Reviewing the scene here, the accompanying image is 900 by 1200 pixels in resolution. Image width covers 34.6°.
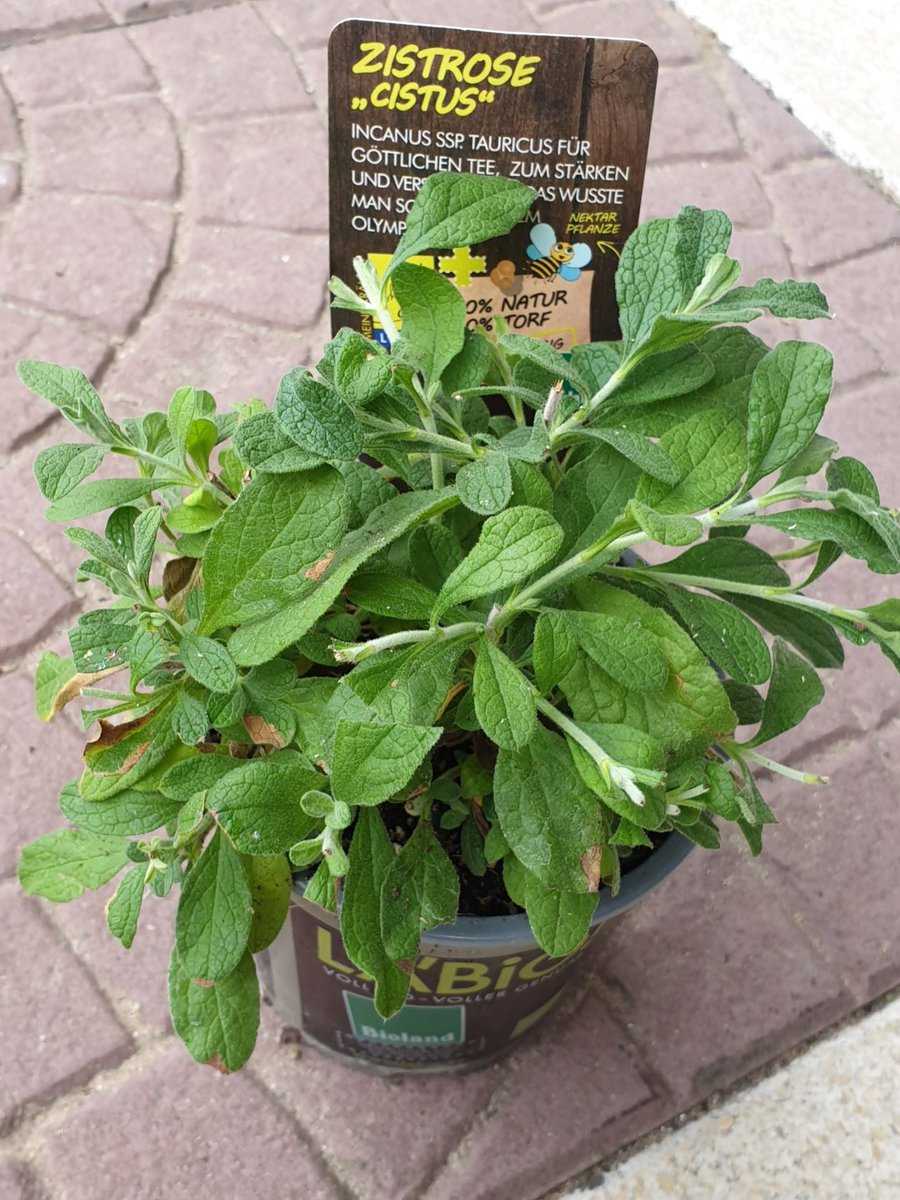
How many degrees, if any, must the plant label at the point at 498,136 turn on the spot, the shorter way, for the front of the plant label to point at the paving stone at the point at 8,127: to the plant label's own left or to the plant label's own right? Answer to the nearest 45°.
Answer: approximately 135° to the plant label's own right

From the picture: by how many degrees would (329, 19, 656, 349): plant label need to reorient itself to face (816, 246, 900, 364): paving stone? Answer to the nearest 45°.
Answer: approximately 135° to its left

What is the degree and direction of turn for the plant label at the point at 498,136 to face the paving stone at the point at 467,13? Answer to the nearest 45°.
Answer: approximately 180°

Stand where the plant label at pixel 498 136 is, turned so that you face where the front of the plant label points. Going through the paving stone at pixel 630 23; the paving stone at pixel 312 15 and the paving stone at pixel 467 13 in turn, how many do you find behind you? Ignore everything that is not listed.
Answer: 3

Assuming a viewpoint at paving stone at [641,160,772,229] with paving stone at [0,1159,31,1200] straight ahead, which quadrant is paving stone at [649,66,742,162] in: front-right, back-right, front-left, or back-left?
back-right

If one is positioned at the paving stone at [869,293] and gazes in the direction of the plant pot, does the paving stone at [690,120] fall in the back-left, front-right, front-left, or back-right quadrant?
back-right

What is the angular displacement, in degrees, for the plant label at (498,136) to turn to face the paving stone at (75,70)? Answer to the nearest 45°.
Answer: approximately 135° to its right

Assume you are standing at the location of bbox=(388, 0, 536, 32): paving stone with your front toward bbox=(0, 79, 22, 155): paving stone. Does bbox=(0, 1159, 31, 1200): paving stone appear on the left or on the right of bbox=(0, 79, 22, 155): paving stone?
left

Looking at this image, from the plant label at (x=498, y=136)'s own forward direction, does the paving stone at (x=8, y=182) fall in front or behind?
behind

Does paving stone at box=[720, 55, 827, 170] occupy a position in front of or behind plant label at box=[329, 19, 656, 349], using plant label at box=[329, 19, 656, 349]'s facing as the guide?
behind

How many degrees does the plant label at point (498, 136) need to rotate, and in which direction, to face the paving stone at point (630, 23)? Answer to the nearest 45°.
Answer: approximately 180°

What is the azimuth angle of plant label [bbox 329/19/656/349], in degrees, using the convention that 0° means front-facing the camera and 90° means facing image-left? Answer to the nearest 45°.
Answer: approximately 0°
